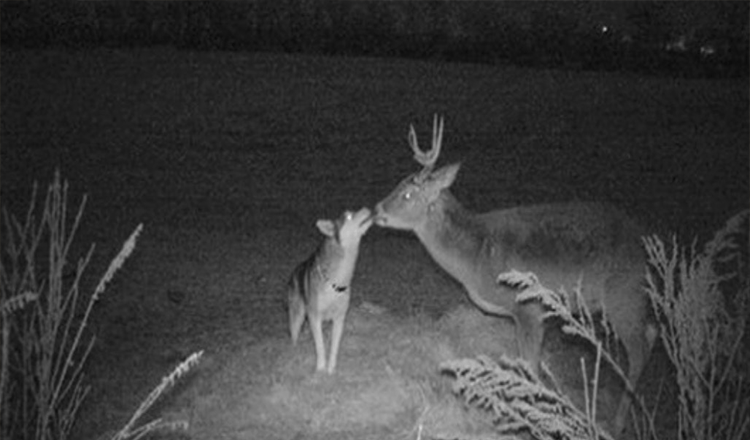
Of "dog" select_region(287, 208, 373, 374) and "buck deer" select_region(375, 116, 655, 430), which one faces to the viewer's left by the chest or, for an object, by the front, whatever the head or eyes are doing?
"buck deer" select_region(375, 116, 655, 430)

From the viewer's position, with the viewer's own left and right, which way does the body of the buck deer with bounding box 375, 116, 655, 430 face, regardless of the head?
facing to the left of the viewer

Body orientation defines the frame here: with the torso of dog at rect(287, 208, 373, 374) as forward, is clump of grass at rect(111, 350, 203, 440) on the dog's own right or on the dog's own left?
on the dog's own right

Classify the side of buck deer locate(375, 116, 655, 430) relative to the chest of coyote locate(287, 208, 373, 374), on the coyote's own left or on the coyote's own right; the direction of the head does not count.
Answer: on the coyote's own left

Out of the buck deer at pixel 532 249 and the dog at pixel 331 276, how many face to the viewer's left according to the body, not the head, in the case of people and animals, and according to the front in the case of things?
1

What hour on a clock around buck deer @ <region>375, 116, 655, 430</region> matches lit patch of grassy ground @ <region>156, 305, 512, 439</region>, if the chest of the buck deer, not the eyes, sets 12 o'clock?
The lit patch of grassy ground is roughly at 11 o'clock from the buck deer.

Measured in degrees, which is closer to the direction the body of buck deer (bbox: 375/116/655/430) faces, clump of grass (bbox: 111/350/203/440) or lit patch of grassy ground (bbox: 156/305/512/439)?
the lit patch of grassy ground

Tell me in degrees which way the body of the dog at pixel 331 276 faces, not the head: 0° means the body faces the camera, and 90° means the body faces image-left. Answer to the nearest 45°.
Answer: approximately 315°
